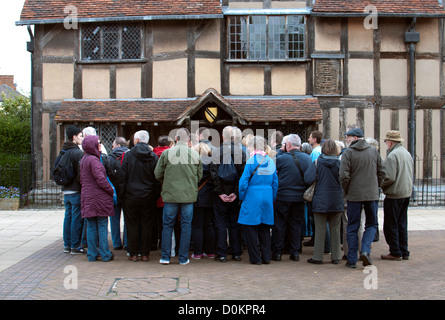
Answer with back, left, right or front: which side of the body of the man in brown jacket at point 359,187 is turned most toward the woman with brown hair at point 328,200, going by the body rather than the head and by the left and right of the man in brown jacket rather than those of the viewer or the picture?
left

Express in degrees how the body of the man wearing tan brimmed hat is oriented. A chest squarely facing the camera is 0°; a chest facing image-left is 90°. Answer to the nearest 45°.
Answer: approximately 135°

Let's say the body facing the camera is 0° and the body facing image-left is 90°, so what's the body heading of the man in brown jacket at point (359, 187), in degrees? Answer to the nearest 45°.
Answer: approximately 180°

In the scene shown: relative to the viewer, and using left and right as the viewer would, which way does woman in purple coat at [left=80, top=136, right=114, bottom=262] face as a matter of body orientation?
facing away from the viewer and to the right of the viewer

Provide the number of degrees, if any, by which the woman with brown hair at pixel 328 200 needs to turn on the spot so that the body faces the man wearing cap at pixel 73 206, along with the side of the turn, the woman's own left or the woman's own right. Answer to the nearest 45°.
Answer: approximately 90° to the woman's own left

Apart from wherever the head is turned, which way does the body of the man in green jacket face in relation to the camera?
away from the camera

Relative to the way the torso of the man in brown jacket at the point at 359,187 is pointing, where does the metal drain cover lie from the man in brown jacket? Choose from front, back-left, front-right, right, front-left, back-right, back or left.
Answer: back-left

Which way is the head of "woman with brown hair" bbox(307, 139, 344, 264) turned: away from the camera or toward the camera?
away from the camera

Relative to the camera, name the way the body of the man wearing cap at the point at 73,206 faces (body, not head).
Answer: to the viewer's right

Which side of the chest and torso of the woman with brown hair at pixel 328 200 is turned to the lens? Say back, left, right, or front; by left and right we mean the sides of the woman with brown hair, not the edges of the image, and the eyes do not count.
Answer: back

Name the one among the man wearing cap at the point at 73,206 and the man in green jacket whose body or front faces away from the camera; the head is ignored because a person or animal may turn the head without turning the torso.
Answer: the man in green jacket

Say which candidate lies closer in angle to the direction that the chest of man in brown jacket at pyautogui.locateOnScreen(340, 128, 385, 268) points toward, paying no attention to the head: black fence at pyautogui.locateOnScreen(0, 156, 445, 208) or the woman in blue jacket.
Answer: the black fence

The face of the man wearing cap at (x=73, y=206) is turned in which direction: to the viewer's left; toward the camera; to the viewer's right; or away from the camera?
to the viewer's right

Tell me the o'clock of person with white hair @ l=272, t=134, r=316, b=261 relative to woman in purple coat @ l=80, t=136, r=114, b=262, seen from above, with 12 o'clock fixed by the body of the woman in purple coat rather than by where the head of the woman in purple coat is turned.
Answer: The person with white hair is roughly at 2 o'clock from the woman in purple coat.
